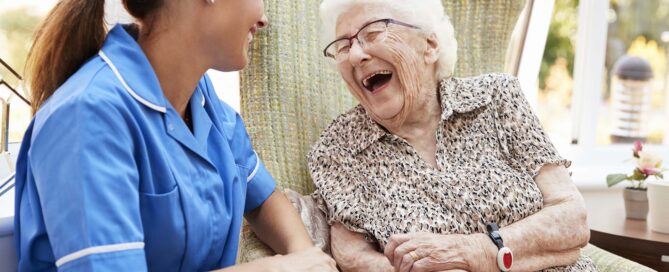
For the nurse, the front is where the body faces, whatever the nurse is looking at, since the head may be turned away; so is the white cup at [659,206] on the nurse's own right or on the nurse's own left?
on the nurse's own left

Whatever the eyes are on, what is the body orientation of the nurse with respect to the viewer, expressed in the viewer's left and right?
facing the viewer and to the right of the viewer

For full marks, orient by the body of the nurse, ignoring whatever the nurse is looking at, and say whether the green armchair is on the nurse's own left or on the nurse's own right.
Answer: on the nurse's own left

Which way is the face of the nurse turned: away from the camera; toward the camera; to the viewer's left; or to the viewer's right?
to the viewer's right

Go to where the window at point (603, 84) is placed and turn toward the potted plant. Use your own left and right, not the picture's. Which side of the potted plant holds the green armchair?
right

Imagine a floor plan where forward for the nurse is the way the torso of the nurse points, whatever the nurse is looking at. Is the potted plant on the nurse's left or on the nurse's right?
on the nurse's left

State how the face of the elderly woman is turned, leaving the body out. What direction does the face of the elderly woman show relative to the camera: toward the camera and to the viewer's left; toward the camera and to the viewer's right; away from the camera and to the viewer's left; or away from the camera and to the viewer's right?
toward the camera and to the viewer's left

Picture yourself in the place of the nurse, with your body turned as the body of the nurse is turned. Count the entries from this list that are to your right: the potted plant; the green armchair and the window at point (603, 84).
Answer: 0

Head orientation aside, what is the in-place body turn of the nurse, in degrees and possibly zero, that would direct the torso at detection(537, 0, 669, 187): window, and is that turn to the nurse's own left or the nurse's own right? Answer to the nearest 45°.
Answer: approximately 90° to the nurse's own left

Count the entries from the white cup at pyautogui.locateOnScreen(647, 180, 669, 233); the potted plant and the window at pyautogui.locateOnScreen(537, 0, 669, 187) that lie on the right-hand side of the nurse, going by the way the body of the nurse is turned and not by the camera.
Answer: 0
